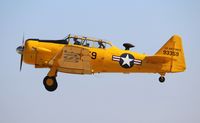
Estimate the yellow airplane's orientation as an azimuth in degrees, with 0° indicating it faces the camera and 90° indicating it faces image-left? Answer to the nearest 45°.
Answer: approximately 90°
